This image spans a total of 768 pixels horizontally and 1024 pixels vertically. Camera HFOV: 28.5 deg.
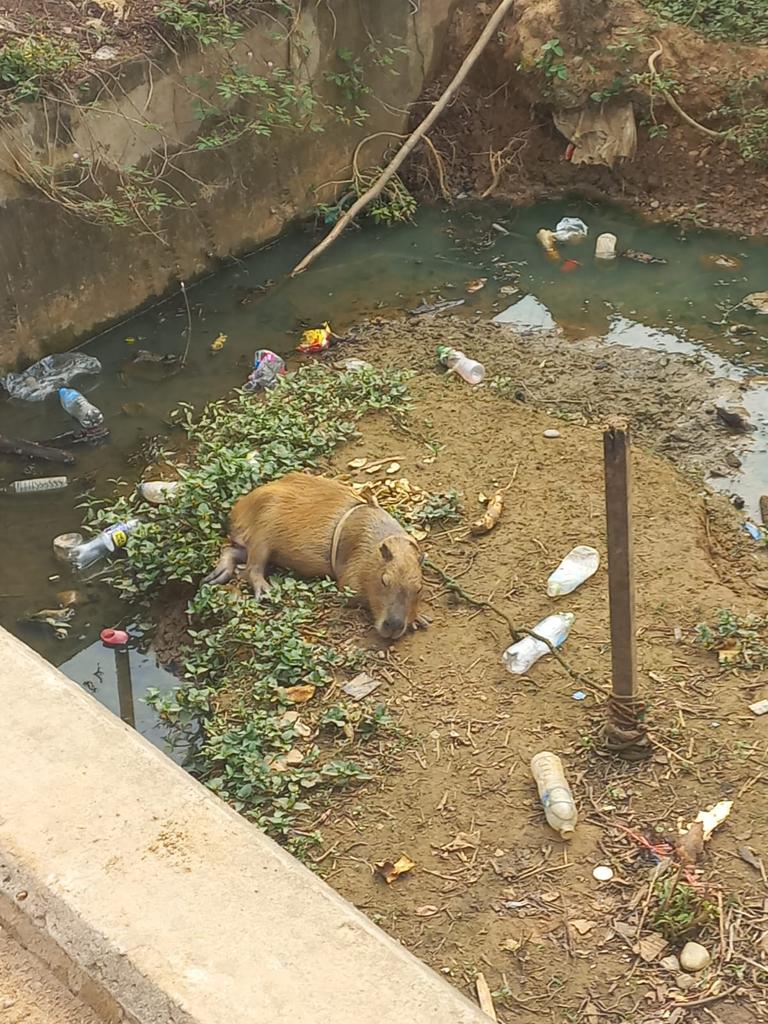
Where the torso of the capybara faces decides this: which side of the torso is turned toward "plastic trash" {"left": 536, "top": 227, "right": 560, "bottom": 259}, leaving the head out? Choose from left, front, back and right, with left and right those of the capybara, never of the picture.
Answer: left

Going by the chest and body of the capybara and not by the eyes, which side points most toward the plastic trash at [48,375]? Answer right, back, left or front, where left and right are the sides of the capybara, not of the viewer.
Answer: back

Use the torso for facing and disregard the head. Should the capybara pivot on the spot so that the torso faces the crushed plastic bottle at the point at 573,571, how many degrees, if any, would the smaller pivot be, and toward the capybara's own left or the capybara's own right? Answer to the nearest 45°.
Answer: approximately 45° to the capybara's own left

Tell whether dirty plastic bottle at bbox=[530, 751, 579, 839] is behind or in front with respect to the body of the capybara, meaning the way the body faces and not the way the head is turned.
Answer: in front

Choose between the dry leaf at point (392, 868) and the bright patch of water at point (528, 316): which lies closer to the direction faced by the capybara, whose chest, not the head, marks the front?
the dry leaf

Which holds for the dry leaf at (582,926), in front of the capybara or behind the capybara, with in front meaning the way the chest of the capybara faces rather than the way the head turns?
in front

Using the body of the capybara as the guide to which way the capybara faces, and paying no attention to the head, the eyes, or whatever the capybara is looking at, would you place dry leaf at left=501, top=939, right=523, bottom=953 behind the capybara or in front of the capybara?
in front

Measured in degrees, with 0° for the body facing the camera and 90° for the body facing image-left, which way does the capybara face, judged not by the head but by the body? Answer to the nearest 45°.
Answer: approximately 315°

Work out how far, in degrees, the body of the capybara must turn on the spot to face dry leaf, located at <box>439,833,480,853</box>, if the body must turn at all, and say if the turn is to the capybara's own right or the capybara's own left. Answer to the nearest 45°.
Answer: approximately 45° to the capybara's own right

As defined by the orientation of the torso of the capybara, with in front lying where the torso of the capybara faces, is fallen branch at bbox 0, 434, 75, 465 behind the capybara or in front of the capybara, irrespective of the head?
behind

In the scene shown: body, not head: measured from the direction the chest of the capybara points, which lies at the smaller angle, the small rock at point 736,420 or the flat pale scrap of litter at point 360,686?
the flat pale scrap of litter

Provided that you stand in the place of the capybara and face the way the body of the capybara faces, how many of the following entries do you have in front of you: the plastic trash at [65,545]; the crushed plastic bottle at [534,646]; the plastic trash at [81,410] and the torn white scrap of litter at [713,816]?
2

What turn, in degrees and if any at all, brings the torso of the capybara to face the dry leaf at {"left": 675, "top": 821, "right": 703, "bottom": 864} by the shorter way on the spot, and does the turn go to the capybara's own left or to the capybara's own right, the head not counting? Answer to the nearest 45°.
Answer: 0° — it already faces it
